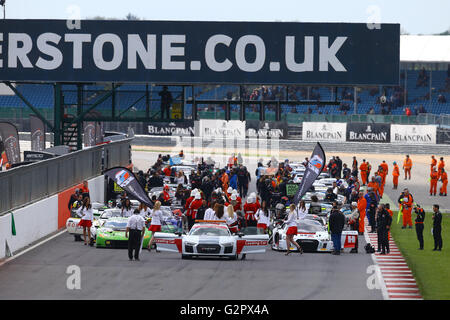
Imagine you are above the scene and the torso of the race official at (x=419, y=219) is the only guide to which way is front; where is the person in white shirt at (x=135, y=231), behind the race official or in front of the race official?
in front

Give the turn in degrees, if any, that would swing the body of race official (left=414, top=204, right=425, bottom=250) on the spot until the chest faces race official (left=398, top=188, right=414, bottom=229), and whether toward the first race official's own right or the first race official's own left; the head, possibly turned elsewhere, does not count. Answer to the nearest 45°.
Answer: approximately 90° to the first race official's own right

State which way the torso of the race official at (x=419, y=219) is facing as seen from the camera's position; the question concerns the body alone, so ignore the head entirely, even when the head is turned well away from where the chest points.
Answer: to the viewer's left

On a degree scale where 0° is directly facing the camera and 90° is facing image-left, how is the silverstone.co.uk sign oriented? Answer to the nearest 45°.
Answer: approximately 0°

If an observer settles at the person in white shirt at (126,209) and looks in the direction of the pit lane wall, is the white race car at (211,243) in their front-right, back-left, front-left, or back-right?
back-left

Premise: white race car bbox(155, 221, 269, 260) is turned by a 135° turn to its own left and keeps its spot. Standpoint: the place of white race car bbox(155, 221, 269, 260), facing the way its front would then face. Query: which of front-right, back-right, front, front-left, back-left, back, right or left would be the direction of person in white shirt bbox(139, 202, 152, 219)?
left

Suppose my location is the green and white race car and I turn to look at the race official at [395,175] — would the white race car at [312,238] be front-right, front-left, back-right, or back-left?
front-right

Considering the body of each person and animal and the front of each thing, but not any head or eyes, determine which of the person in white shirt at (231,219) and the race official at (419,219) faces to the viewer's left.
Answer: the race official
